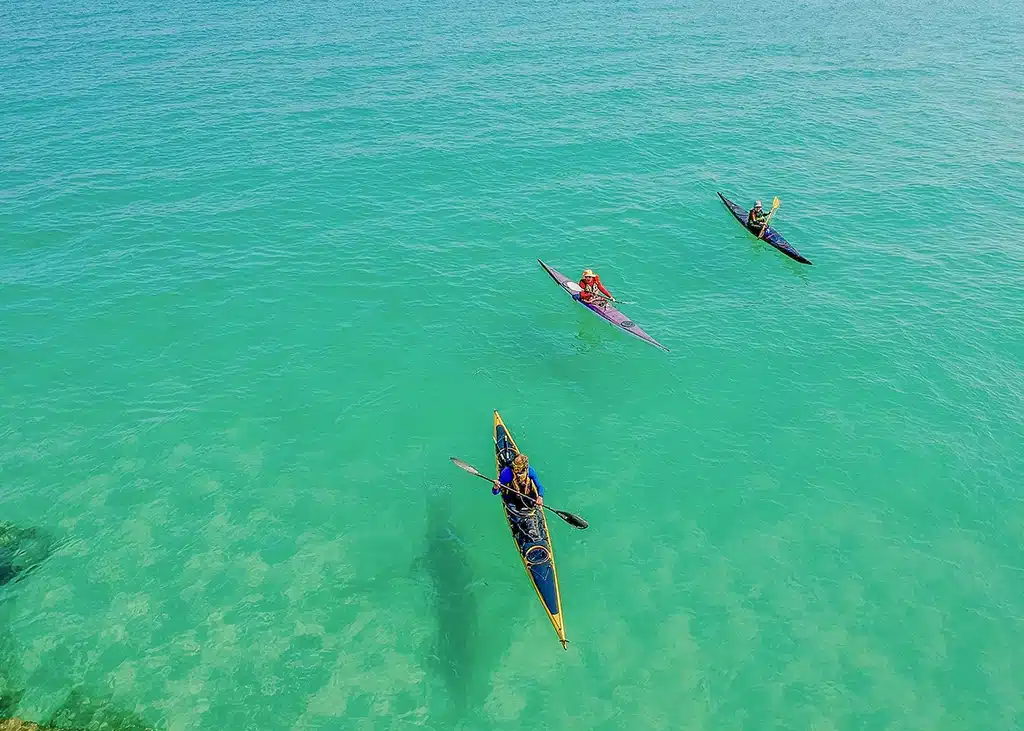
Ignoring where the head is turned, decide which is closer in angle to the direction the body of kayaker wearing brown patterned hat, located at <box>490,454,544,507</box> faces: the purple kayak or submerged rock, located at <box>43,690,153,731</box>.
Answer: the submerged rock

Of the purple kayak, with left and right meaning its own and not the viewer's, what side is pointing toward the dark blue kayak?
left

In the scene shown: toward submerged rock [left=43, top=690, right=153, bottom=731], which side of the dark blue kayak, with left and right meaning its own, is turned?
right

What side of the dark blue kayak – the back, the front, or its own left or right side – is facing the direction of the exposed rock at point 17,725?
right

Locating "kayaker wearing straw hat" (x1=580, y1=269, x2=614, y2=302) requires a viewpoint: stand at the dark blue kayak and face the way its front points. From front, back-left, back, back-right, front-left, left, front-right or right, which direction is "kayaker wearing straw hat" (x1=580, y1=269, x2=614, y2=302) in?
right

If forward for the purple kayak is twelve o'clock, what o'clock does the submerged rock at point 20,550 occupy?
The submerged rock is roughly at 3 o'clock from the purple kayak.

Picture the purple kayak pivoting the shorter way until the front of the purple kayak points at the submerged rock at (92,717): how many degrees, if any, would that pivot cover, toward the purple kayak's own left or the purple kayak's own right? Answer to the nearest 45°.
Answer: approximately 90° to the purple kayak's own right

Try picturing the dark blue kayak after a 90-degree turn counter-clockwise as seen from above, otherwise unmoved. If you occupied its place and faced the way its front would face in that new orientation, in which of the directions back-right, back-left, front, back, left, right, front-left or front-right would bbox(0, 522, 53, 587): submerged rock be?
back

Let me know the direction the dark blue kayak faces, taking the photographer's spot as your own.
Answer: facing the viewer and to the right of the viewer

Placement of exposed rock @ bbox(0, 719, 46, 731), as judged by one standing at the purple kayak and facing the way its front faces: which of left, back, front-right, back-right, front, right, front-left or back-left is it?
right
